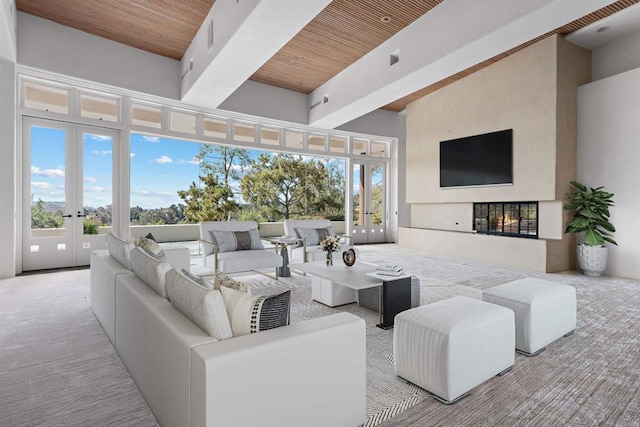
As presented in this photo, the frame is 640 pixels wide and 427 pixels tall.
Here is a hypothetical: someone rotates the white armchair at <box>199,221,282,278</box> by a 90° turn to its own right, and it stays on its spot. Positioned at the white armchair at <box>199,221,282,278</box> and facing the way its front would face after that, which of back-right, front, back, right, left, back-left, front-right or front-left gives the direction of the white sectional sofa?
front-left

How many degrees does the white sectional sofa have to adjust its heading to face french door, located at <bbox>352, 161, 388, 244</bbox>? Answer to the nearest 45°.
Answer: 0° — it already faces it

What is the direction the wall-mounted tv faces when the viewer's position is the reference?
facing the viewer and to the left of the viewer

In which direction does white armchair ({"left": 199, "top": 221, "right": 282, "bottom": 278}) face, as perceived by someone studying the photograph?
facing the viewer and to the right of the viewer

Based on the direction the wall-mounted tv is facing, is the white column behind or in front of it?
in front

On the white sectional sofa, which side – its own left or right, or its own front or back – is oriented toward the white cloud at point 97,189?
left

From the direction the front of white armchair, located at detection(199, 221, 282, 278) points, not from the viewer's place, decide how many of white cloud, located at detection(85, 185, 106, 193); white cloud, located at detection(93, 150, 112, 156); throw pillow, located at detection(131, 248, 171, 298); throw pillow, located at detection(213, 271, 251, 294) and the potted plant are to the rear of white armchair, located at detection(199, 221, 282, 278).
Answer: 2

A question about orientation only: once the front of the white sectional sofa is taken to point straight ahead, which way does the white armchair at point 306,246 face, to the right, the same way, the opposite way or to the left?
to the right

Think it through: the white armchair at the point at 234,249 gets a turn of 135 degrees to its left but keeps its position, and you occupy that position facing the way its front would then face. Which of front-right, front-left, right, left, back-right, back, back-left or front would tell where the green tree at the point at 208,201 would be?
front

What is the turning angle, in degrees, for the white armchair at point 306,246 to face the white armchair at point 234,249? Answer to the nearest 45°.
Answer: approximately 90° to its right

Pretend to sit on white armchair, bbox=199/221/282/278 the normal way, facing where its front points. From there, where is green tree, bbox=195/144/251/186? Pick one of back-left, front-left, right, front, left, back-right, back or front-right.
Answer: back-left

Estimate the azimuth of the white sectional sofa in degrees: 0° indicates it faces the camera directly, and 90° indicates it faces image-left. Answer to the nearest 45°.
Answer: approximately 225°

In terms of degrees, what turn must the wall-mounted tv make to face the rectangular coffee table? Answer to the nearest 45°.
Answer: approximately 45° to its left

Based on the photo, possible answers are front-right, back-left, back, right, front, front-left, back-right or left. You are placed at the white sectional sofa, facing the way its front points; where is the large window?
front-left
